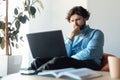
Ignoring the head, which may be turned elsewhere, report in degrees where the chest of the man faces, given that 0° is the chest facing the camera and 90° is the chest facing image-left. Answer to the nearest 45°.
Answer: approximately 45°

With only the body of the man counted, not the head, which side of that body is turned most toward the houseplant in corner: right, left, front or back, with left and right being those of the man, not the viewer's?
front

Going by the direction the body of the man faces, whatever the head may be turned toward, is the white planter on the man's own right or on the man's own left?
on the man's own right

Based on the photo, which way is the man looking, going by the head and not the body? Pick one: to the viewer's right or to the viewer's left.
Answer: to the viewer's left
